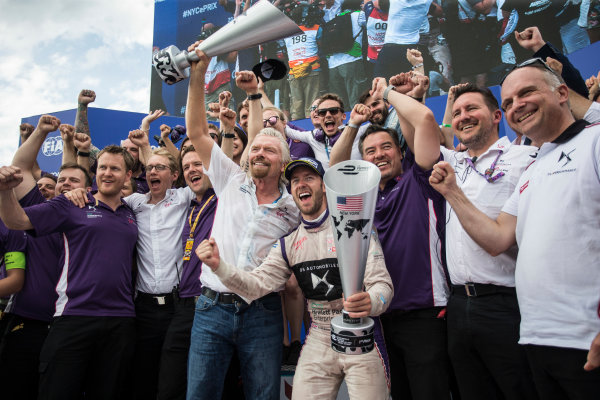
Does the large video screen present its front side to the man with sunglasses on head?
yes

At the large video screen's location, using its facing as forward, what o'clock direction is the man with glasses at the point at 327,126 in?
The man with glasses is roughly at 12 o'clock from the large video screen.

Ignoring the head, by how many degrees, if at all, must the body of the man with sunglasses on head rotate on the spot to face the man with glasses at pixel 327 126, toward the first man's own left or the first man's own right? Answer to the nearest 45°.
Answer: approximately 90° to the first man's own right

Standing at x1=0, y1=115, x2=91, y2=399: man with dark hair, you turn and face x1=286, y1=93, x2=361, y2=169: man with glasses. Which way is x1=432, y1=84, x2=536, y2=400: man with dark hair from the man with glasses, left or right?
right

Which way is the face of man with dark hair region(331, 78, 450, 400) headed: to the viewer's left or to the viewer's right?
to the viewer's left

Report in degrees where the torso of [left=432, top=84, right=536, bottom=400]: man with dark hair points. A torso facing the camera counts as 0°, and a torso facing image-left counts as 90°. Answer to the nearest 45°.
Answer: approximately 45°

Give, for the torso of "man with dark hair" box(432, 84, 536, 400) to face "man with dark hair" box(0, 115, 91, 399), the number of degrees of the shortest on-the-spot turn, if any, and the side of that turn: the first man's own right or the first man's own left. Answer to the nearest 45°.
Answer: approximately 45° to the first man's own right
